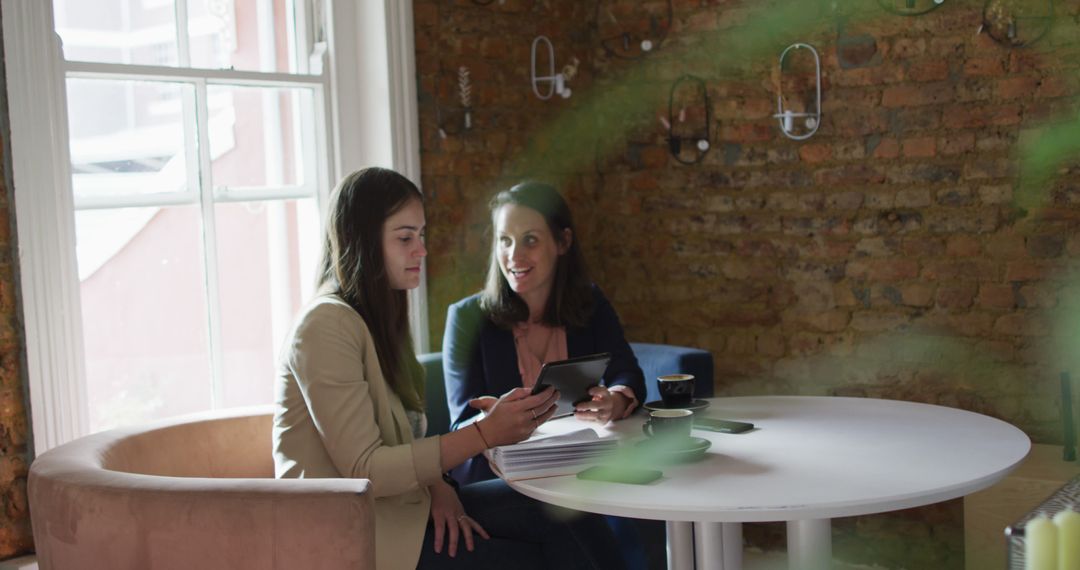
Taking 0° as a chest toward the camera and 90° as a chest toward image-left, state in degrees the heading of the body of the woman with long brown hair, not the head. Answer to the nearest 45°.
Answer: approximately 270°

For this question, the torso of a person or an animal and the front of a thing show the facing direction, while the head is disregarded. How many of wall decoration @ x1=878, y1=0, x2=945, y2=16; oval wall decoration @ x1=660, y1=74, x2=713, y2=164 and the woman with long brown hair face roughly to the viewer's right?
1

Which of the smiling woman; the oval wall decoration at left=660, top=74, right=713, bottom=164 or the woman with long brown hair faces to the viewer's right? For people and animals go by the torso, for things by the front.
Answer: the woman with long brown hair

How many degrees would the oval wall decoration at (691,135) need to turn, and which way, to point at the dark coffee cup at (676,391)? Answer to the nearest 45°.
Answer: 0° — it already faces it

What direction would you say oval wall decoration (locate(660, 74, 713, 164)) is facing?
toward the camera

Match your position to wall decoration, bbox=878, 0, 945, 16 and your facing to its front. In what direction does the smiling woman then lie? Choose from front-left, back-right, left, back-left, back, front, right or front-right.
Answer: front-right

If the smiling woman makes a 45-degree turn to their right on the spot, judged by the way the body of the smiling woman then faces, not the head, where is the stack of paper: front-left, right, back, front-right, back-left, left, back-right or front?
front-left

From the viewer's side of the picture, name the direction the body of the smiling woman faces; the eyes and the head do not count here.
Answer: toward the camera

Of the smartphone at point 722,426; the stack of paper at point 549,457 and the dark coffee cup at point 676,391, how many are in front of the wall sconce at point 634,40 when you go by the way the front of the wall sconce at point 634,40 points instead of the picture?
3

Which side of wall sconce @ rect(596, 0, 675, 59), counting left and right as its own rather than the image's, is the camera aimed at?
front

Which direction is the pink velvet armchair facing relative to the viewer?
to the viewer's right

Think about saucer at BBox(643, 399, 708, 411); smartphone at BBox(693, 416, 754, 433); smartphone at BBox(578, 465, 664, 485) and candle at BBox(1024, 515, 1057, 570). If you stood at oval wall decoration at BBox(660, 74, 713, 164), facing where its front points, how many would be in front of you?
4

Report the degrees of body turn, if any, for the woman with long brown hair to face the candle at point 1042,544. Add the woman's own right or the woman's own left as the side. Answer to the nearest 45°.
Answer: approximately 45° to the woman's own right
